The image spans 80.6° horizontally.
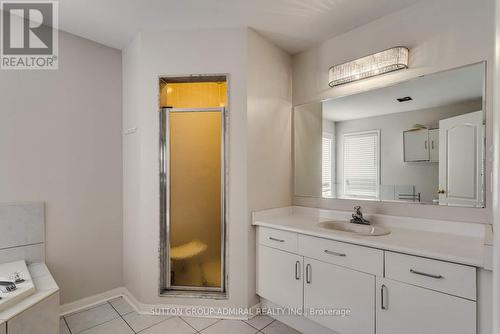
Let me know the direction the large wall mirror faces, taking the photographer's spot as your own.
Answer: facing the viewer and to the left of the viewer

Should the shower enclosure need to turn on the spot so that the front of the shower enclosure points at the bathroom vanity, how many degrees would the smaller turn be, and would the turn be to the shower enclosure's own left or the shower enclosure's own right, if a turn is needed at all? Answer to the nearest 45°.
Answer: approximately 45° to the shower enclosure's own left

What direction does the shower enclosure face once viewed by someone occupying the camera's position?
facing the viewer

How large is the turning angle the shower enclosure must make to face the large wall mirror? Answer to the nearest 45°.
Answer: approximately 45° to its left

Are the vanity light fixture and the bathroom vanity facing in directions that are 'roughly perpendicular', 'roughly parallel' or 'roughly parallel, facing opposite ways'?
roughly parallel

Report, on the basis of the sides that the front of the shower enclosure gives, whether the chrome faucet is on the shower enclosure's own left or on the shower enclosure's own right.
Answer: on the shower enclosure's own left

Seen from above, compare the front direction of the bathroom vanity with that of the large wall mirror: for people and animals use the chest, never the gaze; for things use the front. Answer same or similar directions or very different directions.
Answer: same or similar directions

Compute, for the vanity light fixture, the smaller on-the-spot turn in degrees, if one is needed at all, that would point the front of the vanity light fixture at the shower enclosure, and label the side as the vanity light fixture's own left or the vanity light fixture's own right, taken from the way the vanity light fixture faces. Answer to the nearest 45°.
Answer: approximately 45° to the vanity light fixture's own right

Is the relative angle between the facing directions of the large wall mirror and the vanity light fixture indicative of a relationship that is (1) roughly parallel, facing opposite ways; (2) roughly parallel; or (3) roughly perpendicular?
roughly parallel

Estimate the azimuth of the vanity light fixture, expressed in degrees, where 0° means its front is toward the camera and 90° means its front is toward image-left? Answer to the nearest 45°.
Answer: approximately 45°

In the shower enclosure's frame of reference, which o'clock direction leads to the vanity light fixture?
The vanity light fixture is roughly at 10 o'clock from the shower enclosure.
